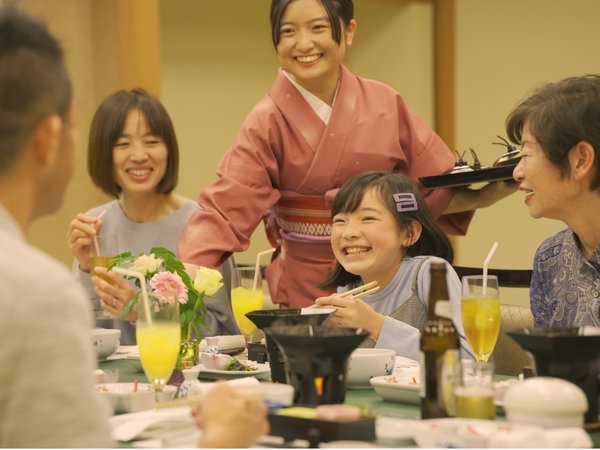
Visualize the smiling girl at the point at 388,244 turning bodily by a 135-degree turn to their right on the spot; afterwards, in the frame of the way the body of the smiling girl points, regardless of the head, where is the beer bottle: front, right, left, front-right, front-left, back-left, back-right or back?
back

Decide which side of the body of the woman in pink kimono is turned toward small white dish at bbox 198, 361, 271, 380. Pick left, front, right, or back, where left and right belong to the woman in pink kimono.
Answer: front

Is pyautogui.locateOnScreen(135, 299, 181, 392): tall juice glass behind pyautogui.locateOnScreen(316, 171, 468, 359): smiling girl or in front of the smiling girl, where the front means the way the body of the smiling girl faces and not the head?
in front

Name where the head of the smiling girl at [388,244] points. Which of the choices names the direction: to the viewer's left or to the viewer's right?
to the viewer's left

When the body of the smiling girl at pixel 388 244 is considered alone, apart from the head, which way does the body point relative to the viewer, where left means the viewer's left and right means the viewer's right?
facing the viewer and to the left of the viewer

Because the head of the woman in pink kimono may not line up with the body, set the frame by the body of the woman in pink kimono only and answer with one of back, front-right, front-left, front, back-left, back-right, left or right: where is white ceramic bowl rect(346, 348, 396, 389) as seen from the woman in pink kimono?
front

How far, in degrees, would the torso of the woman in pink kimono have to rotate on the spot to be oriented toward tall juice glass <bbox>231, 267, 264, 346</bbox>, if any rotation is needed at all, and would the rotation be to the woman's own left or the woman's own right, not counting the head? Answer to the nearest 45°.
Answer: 0° — they already face it

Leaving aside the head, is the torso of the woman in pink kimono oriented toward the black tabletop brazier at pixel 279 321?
yes

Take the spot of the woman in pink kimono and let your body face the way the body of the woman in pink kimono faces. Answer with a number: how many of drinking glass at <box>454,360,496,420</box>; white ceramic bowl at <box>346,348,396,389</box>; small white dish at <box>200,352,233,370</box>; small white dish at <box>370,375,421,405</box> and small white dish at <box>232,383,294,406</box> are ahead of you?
5

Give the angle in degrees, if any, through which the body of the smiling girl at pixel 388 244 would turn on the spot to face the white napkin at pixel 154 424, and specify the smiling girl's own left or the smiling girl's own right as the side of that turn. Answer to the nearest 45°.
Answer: approximately 45° to the smiling girl's own left

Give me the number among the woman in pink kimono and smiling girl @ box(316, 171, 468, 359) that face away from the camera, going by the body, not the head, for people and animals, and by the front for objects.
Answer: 0

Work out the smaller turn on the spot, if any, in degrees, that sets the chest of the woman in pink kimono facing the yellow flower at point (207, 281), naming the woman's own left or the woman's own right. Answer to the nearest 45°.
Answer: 0° — they already face it

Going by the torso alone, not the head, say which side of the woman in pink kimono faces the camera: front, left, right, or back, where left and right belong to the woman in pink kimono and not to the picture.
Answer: front

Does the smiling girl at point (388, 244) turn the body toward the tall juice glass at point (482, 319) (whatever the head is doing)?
no

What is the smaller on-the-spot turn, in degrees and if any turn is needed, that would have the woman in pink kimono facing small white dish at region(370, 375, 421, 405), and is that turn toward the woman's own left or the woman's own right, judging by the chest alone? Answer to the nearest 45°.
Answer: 0° — they already face it

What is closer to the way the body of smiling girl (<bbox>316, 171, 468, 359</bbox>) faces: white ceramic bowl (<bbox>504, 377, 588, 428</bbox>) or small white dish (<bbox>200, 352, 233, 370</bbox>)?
the small white dish

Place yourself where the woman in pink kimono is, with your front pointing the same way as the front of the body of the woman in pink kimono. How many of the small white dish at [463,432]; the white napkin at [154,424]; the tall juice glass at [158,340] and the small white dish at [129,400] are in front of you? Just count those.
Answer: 4

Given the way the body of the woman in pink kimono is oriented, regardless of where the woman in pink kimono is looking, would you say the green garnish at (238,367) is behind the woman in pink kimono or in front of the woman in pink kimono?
in front
